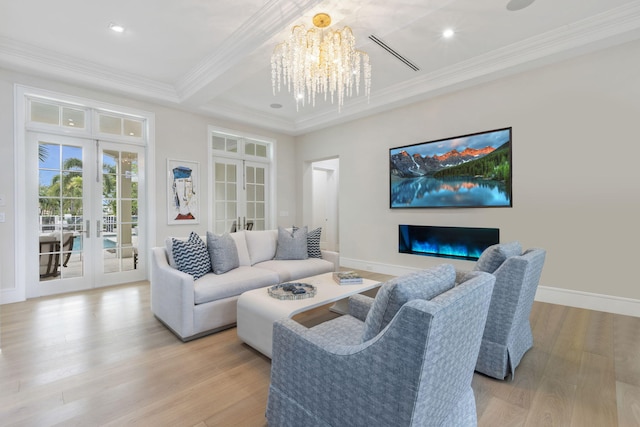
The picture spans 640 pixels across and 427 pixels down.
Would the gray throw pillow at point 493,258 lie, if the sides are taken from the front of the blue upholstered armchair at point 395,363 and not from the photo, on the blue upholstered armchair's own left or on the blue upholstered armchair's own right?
on the blue upholstered armchair's own right

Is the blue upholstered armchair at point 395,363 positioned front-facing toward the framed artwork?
yes

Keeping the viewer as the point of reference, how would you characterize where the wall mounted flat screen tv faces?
facing the viewer and to the left of the viewer

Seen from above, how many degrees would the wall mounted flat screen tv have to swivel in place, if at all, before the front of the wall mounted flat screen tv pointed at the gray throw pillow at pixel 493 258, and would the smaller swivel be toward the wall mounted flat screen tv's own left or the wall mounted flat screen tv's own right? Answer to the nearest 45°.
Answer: approximately 45° to the wall mounted flat screen tv's own left

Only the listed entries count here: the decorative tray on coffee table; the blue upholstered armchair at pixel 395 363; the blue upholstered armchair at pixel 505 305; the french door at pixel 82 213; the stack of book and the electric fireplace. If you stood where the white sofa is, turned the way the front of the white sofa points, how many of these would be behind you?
1

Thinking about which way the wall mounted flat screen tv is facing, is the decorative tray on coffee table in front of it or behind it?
in front

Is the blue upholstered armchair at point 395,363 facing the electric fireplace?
no

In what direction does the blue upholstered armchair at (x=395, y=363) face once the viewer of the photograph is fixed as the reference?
facing away from the viewer and to the left of the viewer

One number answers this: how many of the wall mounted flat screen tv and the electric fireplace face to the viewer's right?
0

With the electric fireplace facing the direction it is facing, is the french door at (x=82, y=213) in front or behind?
in front

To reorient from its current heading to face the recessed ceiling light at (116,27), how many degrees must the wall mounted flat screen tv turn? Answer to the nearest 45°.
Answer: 0° — it already faces it

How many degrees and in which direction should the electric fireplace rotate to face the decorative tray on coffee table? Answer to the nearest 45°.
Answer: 0° — it already faces it

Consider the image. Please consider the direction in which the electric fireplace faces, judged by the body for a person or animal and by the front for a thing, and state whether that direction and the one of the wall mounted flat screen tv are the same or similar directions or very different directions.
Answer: same or similar directions

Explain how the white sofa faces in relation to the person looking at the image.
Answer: facing the viewer and to the right of the viewer

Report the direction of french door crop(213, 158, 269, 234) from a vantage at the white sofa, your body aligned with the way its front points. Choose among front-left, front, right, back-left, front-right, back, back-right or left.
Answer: back-left

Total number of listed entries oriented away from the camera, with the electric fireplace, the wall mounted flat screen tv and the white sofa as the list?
0

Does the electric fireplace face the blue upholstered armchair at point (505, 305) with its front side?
no

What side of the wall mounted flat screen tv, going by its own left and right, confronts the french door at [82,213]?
front

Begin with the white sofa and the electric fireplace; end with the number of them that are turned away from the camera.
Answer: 0

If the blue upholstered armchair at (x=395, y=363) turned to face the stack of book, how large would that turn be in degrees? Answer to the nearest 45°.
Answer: approximately 45° to its right

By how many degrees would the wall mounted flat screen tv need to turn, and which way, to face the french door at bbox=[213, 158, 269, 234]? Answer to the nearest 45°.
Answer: approximately 45° to its right
